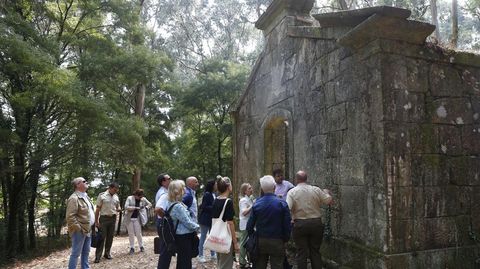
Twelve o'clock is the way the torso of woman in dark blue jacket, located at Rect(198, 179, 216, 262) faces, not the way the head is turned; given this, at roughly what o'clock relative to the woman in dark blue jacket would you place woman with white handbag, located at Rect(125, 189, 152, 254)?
The woman with white handbag is roughly at 8 o'clock from the woman in dark blue jacket.

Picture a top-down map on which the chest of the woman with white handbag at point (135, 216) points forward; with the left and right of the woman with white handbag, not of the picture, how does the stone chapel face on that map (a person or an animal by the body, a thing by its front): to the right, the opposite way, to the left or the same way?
to the right

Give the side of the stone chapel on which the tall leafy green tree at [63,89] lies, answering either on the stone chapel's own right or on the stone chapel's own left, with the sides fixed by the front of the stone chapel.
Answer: on the stone chapel's own right

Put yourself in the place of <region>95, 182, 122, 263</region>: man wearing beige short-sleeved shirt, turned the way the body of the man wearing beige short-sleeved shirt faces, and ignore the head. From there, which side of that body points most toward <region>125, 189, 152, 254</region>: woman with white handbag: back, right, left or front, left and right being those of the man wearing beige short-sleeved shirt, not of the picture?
left

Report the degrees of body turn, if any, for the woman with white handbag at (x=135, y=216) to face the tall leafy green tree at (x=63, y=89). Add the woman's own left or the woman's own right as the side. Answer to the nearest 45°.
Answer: approximately 135° to the woman's own right

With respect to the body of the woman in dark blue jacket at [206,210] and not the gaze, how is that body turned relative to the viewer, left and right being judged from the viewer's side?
facing to the right of the viewer

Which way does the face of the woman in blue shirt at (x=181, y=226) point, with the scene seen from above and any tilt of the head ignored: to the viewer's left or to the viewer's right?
to the viewer's right

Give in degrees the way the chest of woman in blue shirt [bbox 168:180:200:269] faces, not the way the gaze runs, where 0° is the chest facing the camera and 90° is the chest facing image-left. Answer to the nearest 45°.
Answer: approximately 225°
